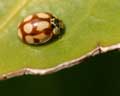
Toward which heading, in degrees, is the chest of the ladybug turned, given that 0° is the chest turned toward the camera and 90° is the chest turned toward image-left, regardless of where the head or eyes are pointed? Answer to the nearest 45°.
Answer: approximately 270°
